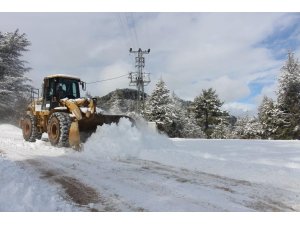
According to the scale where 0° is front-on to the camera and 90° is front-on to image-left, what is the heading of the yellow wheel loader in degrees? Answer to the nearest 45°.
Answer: approximately 315°

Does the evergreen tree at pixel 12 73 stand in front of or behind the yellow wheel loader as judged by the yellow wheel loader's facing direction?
behind

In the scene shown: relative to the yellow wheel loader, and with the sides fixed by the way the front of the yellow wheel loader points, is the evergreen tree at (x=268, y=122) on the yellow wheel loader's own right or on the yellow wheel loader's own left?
on the yellow wheel loader's own left

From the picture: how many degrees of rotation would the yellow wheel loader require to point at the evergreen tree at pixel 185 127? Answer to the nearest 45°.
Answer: approximately 90° to its left

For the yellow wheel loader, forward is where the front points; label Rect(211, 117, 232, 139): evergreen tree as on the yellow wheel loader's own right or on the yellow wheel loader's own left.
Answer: on the yellow wheel loader's own left
